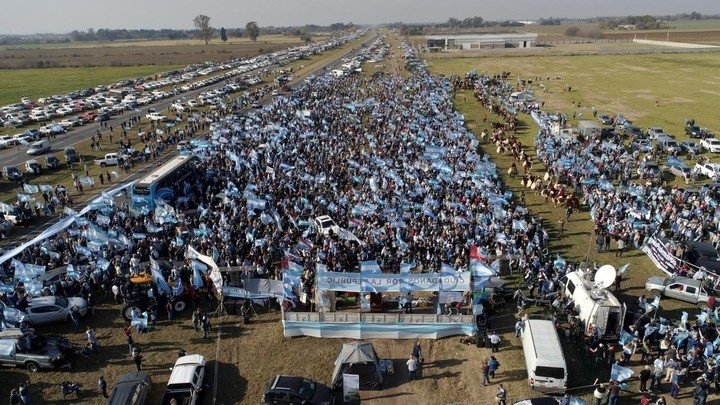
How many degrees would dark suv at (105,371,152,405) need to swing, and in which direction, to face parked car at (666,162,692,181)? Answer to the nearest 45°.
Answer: approximately 45° to its right

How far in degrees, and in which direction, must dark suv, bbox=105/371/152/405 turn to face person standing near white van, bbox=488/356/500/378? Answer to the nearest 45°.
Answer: approximately 45° to its right

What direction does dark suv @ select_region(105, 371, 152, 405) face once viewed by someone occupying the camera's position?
facing away from the viewer and to the right of the viewer

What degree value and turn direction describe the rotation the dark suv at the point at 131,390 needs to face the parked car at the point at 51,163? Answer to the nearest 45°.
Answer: approximately 45° to its left

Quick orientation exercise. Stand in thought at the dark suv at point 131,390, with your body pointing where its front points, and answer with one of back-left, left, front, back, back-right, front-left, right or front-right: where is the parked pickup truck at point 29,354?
left

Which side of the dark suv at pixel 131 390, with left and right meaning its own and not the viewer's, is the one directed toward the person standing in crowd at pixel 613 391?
right
